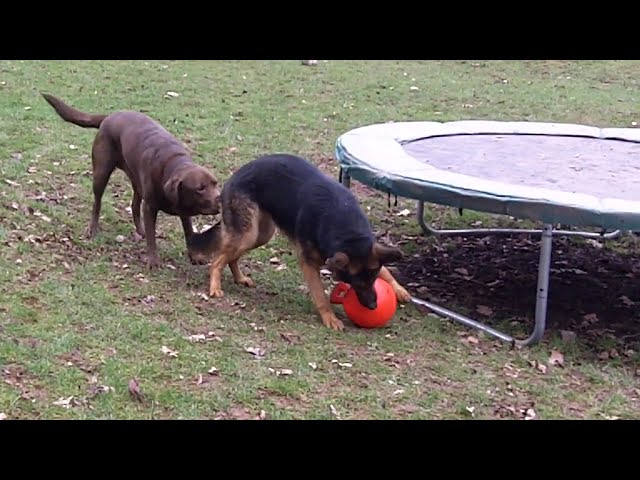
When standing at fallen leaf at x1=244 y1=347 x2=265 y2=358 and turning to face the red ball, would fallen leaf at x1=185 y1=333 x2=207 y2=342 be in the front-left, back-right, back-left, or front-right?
back-left

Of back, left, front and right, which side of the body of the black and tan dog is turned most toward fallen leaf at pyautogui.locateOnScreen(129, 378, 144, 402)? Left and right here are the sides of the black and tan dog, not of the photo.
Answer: right

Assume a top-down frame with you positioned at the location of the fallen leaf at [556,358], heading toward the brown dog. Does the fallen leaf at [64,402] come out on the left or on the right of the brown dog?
left

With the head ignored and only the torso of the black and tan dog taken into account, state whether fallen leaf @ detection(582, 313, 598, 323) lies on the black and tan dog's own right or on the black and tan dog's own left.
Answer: on the black and tan dog's own left

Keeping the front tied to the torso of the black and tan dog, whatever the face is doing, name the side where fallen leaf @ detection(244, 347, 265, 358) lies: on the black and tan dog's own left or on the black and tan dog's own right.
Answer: on the black and tan dog's own right

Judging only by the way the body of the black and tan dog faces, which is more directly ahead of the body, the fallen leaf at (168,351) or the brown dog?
the fallen leaf

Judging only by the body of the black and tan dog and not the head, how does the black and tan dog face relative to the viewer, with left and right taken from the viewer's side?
facing the viewer and to the right of the viewer

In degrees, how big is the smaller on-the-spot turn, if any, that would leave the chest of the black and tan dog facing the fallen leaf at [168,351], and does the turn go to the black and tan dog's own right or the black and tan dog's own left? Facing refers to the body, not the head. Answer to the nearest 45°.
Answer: approximately 90° to the black and tan dog's own right

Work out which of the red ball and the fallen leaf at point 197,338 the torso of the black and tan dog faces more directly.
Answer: the red ball

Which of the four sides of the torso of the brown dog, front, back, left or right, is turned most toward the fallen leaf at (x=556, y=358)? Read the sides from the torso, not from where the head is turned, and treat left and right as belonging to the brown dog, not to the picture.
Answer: front

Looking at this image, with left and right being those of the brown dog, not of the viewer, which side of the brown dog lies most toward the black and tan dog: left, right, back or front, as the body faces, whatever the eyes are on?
front

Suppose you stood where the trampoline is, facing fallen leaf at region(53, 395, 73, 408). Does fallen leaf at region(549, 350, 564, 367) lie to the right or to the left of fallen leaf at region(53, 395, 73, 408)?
left

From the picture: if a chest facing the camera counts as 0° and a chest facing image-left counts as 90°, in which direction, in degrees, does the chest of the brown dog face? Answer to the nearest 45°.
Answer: approximately 315°

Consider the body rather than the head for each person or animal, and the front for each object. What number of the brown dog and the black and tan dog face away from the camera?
0
